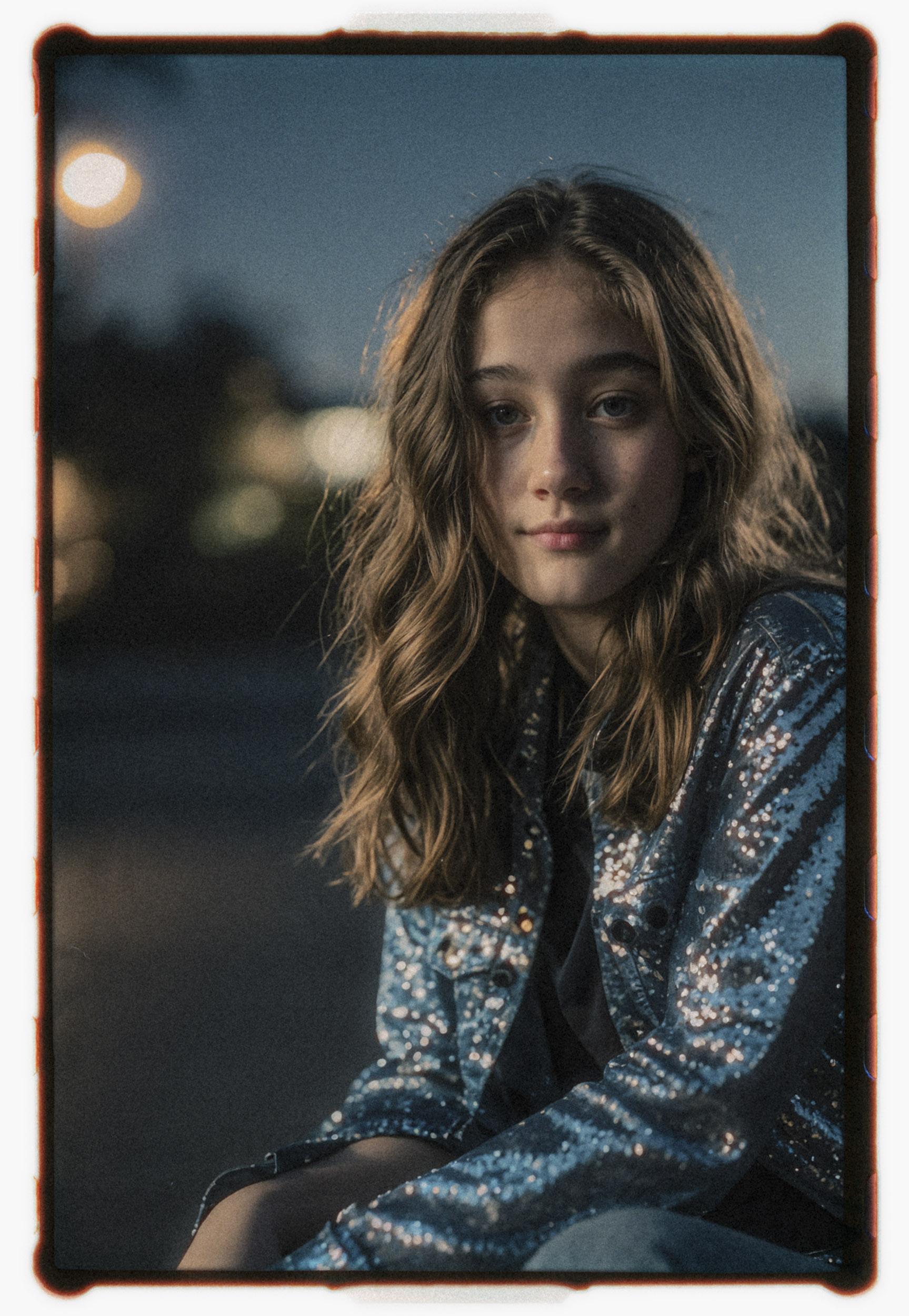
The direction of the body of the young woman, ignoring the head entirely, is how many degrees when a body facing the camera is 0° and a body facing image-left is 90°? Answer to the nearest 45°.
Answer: approximately 45°
